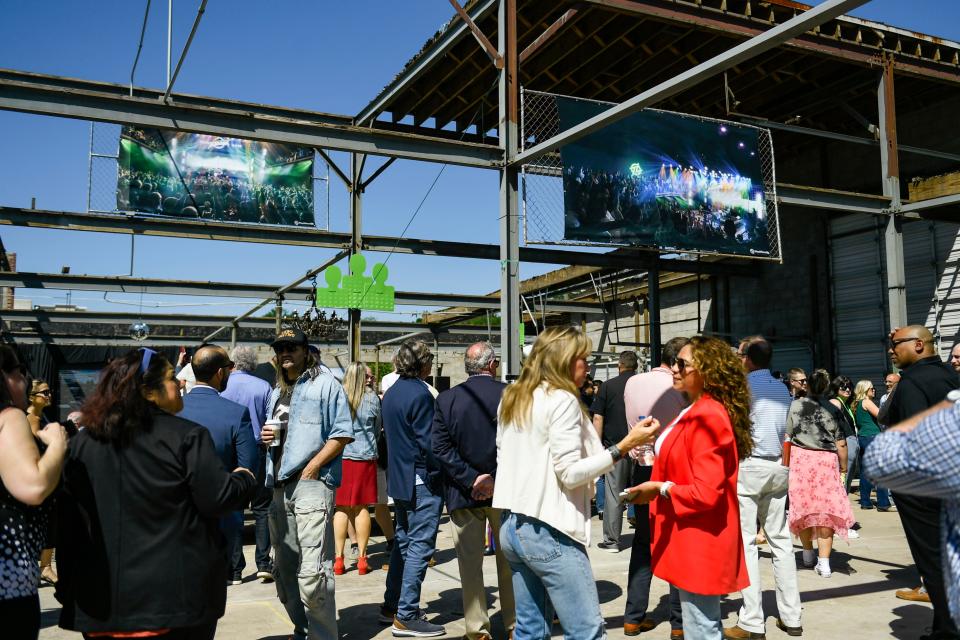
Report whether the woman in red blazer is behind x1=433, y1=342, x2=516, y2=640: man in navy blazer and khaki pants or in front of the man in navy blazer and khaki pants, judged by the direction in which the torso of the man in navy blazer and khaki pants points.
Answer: behind

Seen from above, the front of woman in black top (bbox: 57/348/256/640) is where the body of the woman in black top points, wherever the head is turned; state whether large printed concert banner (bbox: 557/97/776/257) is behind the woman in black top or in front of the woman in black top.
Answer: in front

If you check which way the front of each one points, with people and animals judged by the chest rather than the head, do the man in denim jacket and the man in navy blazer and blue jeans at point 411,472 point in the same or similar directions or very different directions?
very different directions

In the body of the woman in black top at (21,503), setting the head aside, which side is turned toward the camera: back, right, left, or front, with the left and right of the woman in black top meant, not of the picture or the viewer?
right

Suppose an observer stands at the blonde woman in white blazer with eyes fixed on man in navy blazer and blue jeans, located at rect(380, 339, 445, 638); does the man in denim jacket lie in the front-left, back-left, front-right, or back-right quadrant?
front-left

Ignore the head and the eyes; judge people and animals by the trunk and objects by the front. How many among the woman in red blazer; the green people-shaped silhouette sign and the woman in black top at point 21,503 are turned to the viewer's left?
1

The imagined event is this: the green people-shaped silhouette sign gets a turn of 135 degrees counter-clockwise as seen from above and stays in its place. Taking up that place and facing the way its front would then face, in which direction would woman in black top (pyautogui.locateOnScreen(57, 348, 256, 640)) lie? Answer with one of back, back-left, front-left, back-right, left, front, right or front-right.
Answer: back-right

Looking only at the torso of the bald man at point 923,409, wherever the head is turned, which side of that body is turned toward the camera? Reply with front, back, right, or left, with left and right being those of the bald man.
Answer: left

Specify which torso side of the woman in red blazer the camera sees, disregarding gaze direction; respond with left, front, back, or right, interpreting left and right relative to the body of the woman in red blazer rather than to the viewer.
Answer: left

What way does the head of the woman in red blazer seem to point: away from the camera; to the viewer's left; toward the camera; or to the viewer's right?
to the viewer's left

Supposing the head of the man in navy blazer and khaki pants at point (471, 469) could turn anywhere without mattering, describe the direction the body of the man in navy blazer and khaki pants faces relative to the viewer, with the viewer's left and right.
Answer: facing away from the viewer

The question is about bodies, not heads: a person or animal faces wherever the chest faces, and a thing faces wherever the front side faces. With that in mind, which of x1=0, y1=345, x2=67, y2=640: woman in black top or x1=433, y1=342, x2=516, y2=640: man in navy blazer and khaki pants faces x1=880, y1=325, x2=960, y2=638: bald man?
the woman in black top

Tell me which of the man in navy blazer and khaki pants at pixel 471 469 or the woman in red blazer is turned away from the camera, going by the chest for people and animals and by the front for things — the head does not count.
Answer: the man in navy blazer and khaki pants

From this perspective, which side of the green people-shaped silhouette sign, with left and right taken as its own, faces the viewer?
front

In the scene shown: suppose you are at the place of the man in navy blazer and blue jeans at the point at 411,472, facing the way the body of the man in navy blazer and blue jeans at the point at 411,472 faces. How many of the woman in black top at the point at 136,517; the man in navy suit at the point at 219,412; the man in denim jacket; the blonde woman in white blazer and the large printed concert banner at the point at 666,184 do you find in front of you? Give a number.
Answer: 1

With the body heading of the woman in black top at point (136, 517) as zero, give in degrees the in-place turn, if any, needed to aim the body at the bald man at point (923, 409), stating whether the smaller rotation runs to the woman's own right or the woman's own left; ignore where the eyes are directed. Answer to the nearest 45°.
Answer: approximately 45° to the woman's own right

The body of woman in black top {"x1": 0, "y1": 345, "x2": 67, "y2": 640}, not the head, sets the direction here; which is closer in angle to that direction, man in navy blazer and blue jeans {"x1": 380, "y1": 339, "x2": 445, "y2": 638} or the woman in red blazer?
the woman in red blazer

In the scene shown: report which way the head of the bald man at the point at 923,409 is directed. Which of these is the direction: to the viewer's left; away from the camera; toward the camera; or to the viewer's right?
to the viewer's left
